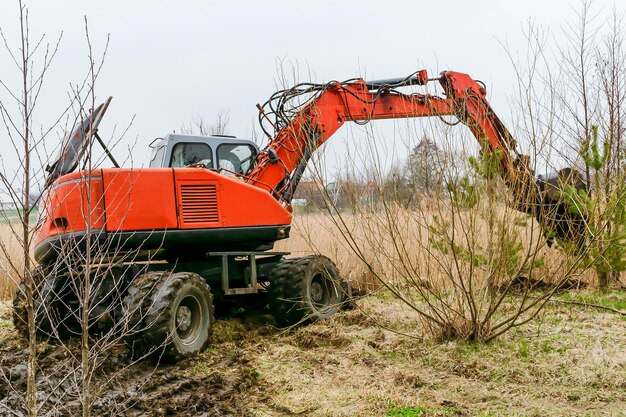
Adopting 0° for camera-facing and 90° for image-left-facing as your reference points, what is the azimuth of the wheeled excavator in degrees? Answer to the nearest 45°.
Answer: approximately 225°
